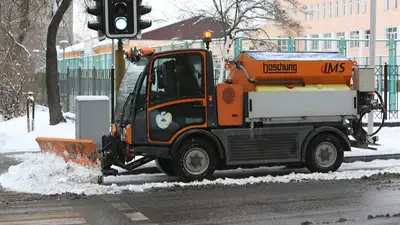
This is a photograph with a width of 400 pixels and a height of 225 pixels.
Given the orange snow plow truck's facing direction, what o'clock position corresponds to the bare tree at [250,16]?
The bare tree is roughly at 3 o'clock from the orange snow plow truck.

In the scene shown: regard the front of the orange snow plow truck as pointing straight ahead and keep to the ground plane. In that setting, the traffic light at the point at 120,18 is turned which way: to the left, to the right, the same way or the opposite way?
to the left

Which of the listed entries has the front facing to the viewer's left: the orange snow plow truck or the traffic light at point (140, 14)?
the orange snow plow truck

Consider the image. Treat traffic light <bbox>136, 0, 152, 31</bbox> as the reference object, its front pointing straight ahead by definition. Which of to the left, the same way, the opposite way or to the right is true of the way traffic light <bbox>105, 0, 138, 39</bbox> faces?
to the right

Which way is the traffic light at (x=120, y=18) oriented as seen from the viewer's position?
toward the camera

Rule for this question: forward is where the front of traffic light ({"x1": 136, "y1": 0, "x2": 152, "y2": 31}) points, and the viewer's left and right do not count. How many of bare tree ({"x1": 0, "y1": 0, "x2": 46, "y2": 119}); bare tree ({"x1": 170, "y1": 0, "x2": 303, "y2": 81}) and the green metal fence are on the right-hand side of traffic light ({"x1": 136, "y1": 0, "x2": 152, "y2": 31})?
0

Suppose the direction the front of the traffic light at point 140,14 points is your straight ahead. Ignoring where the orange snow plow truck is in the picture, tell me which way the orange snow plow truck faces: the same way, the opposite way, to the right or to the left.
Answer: the opposite way

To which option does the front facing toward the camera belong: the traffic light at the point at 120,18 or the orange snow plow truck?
the traffic light

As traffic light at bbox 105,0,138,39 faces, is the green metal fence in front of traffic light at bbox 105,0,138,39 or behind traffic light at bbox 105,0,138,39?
behind

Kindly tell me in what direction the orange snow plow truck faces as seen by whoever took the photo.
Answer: facing to the left of the viewer

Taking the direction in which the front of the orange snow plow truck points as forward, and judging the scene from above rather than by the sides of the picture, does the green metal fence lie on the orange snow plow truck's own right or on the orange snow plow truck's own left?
on the orange snow plow truck's own right

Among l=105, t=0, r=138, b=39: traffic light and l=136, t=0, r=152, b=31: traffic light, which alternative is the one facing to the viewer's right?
l=136, t=0, r=152, b=31: traffic light

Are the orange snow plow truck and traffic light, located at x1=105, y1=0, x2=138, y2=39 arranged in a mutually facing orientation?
no

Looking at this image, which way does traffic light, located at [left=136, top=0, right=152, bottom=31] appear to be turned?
to the viewer's right

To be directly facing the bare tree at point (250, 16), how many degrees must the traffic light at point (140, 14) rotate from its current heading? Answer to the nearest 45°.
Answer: approximately 90° to its left
